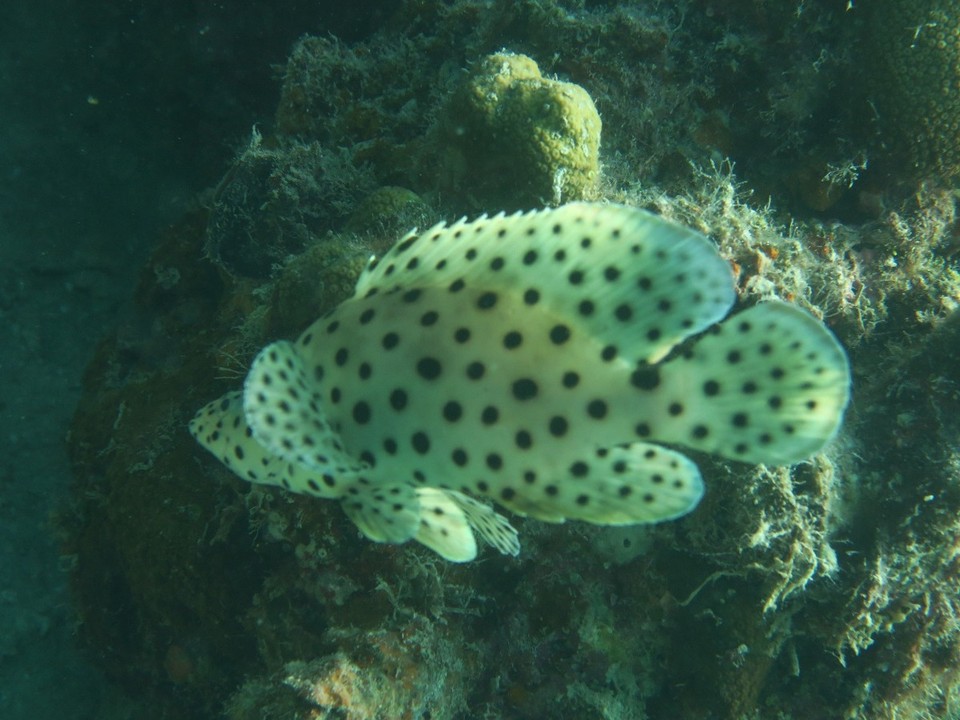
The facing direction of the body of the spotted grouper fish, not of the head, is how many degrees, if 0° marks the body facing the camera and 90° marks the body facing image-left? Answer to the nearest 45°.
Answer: approximately 135°
